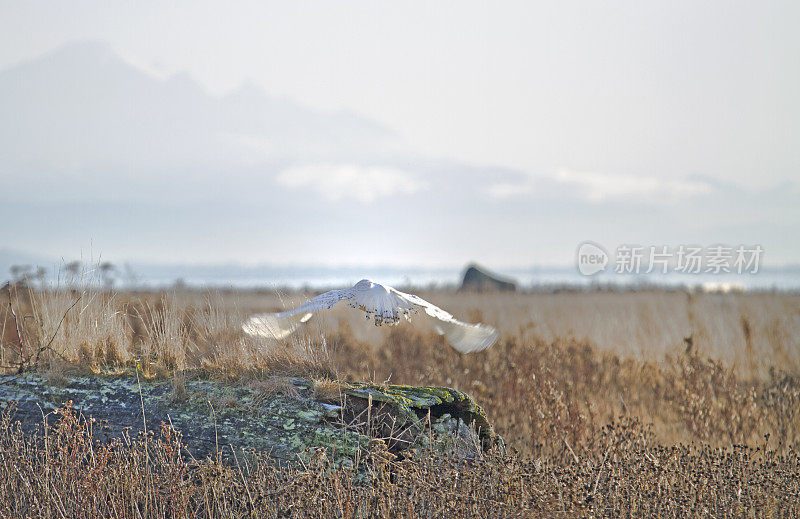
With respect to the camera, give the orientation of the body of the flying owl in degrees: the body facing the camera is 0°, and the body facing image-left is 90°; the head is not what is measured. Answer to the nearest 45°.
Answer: approximately 180°
